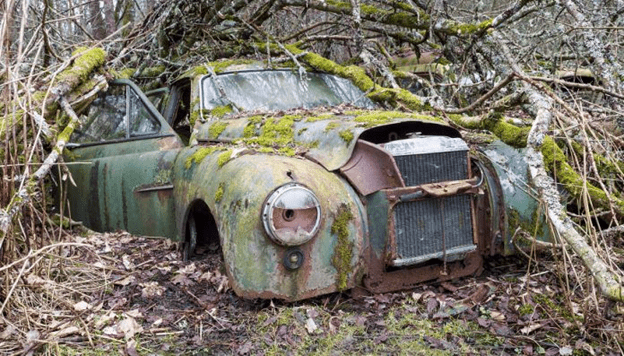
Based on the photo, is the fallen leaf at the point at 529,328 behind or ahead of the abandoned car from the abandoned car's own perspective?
ahead

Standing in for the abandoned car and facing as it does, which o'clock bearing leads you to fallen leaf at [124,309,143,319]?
The fallen leaf is roughly at 2 o'clock from the abandoned car.

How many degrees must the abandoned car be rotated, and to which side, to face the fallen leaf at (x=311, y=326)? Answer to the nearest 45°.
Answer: approximately 45° to its right

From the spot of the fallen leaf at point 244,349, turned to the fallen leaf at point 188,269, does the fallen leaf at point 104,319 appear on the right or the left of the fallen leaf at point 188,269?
left

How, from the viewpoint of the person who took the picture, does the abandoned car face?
facing the viewer and to the right of the viewer

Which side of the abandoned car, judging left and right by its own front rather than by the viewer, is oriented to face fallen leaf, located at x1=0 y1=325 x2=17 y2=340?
right

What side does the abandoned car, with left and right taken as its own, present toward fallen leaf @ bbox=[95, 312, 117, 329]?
right

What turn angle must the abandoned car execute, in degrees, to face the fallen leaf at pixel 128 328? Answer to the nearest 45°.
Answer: approximately 90° to its right

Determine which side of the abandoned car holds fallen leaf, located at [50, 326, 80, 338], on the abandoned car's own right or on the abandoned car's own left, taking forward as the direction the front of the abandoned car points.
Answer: on the abandoned car's own right
